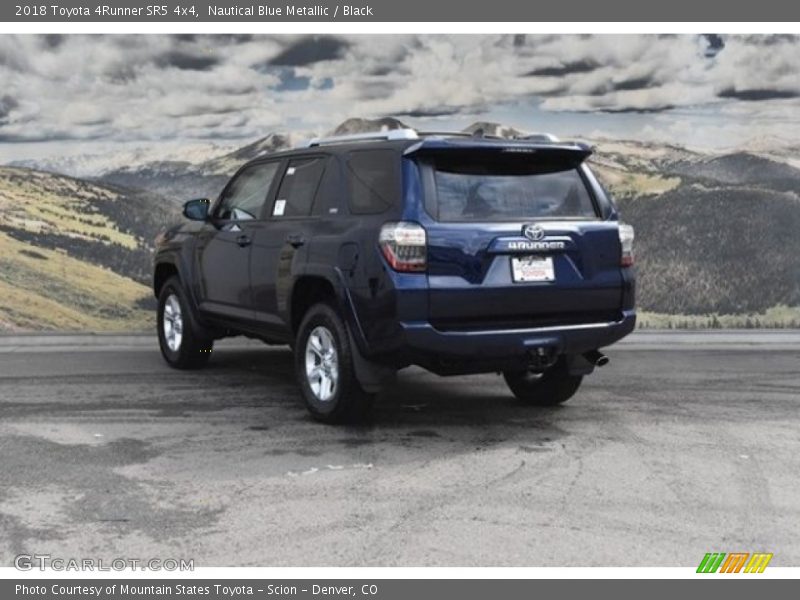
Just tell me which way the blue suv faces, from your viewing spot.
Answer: facing away from the viewer and to the left of the viewer
